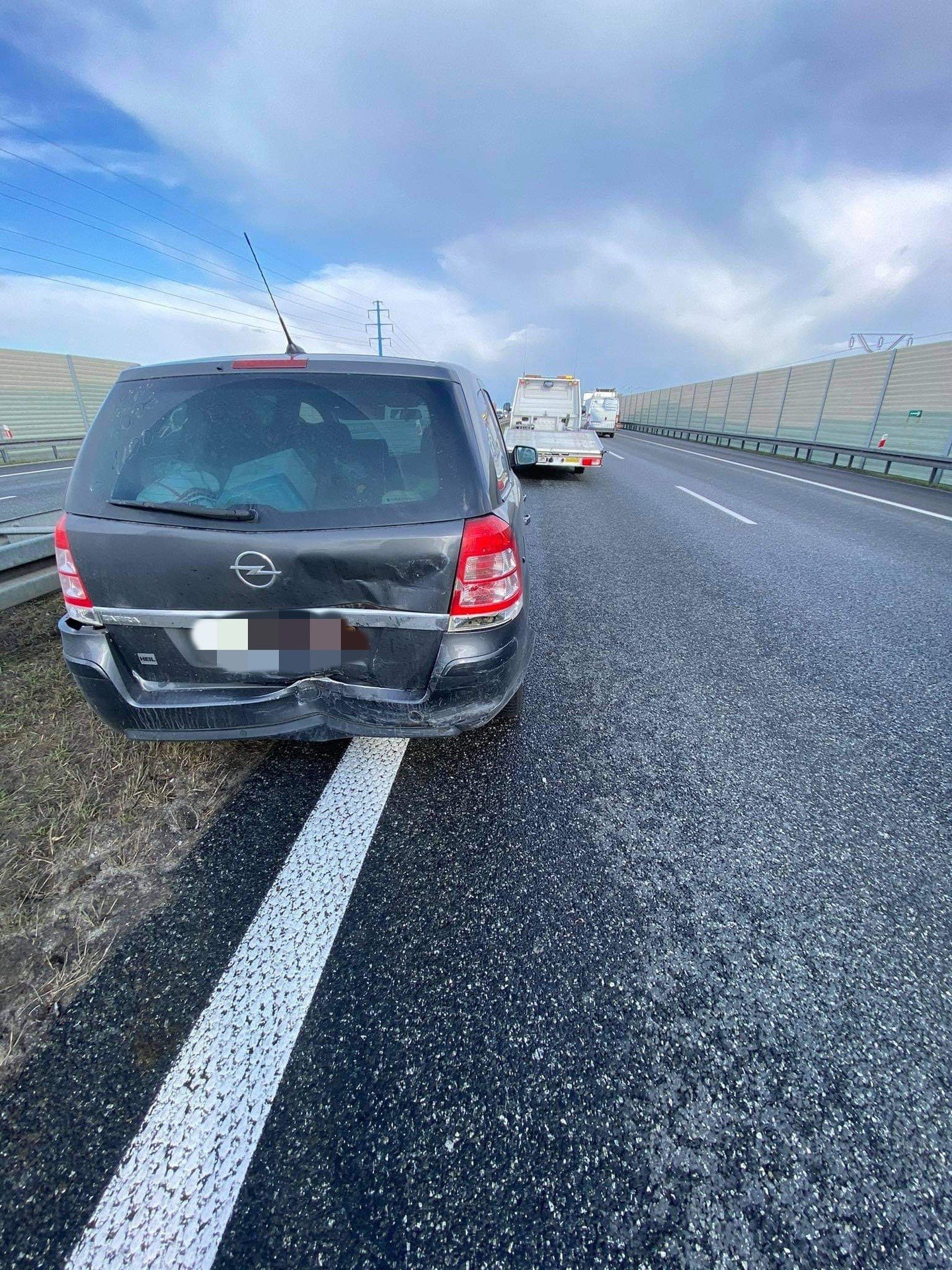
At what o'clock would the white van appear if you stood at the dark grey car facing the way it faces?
The white van is roughly at 1 o'clock from the dark grey car.

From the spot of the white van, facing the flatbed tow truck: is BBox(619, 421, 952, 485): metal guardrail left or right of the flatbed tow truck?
left

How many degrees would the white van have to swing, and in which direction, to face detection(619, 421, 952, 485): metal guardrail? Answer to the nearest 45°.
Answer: approximately 135° to its right

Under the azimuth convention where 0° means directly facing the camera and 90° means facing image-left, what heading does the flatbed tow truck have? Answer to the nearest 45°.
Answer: approximately 180°

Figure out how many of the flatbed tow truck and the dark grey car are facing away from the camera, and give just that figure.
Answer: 2

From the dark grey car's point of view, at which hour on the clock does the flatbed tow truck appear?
The flatbed tow truck is roughly at 1 o'clock from the dark grey car.

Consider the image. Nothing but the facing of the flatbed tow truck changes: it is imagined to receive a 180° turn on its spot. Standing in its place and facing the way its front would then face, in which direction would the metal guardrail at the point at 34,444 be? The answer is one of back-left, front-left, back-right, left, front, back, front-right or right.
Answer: right

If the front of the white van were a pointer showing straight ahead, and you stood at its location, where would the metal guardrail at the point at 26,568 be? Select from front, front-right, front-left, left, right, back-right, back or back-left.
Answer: back

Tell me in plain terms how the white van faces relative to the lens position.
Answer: facing away from the viewer

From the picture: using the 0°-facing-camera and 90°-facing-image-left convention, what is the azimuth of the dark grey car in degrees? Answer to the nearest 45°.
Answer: approximately 180°

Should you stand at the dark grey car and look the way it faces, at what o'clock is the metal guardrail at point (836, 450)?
The metal guardrail is roughly at 2 o'clock from the dark grey car.
